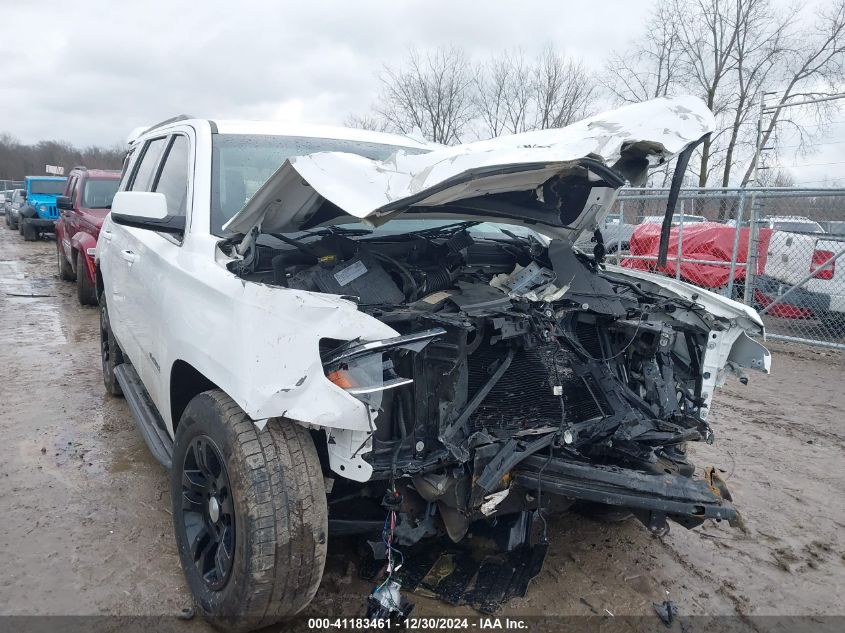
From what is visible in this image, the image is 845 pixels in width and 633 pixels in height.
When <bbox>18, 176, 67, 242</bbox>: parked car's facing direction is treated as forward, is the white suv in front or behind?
in front

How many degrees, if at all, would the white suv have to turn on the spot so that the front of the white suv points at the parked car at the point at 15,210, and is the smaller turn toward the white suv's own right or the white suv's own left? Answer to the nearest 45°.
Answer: approximately 180°

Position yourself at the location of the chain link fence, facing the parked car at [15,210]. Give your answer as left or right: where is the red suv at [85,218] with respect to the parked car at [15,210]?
left

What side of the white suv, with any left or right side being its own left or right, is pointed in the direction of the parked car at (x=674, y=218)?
left

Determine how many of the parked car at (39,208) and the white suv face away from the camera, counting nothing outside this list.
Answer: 0

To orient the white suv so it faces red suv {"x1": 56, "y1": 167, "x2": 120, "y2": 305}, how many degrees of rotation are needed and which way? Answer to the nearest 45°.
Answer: approximately 180°

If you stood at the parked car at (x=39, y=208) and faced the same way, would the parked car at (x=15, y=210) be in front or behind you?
behind

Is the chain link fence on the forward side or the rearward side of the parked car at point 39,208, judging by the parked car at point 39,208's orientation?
on the forward side

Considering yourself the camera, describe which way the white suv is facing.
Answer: facing the viewer and to the right of the viewer

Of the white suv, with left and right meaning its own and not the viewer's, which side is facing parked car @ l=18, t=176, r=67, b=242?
back
